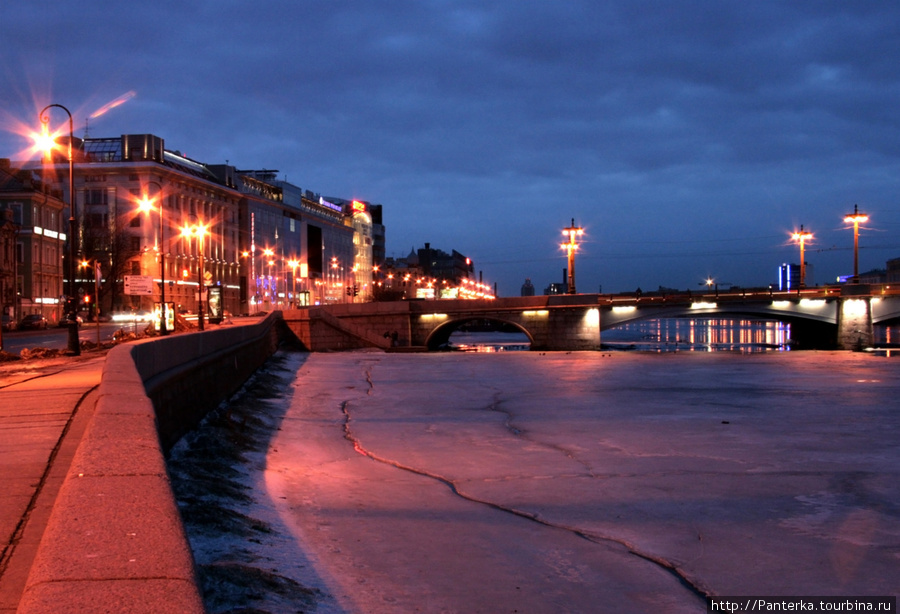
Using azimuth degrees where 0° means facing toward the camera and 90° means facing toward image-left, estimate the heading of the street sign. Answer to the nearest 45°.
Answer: approximately 0°

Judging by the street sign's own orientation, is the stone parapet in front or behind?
in front
